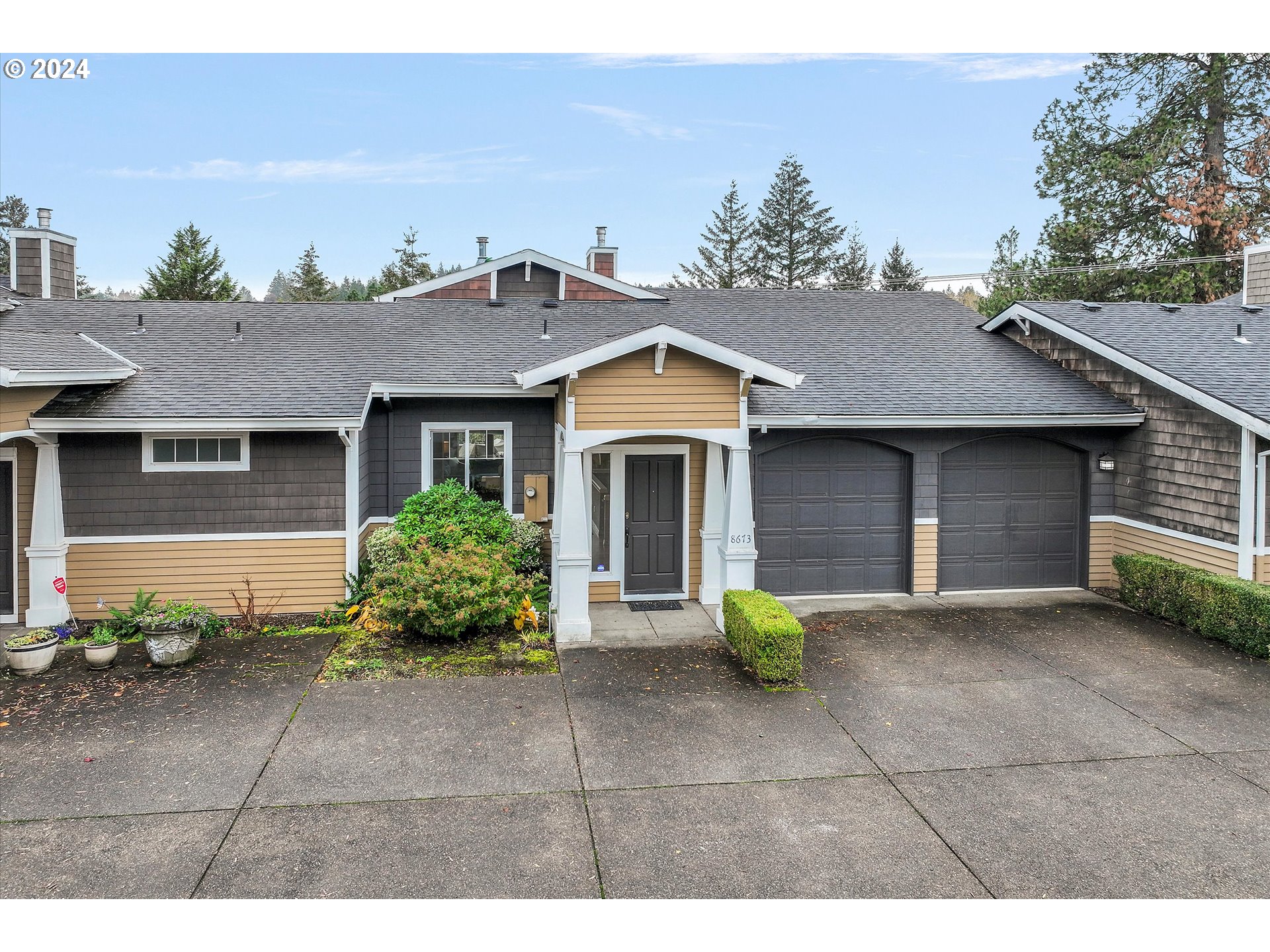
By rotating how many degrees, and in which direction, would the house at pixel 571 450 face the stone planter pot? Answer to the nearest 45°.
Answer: approximately 45° to its right

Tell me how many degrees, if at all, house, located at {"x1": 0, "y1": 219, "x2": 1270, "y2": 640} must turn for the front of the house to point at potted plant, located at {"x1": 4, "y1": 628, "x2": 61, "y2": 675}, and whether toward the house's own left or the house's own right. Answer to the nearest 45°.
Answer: approximately 45° to the house's own right

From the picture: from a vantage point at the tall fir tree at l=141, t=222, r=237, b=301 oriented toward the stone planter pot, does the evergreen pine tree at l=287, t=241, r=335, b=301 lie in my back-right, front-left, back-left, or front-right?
back-left

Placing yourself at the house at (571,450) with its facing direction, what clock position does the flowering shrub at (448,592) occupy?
The flowering shrub is roughly at 1 o'clock from the house.

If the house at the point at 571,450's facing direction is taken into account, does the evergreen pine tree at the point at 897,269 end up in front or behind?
behind

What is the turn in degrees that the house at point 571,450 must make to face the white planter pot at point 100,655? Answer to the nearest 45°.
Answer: approximately 45° to its right

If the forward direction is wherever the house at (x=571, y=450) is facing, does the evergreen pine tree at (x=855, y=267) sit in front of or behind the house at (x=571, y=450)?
behind

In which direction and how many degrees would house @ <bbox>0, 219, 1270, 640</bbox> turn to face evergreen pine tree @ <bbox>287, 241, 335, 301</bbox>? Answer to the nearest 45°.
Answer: approximately 135° to its right

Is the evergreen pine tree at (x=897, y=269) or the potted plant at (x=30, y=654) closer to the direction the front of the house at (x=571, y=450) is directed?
the potted plant

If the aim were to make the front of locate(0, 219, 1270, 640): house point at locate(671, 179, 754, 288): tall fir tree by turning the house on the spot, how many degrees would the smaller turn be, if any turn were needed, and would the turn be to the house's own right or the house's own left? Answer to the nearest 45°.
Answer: approximately 180°

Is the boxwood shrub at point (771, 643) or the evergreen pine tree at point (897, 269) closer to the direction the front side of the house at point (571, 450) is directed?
the boxwood shrub

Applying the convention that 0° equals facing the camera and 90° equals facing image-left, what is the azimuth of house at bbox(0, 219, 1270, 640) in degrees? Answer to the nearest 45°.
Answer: approximately 0°

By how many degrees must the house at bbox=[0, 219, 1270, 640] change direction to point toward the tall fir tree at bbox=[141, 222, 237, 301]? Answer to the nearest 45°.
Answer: approximately 135° to its right
